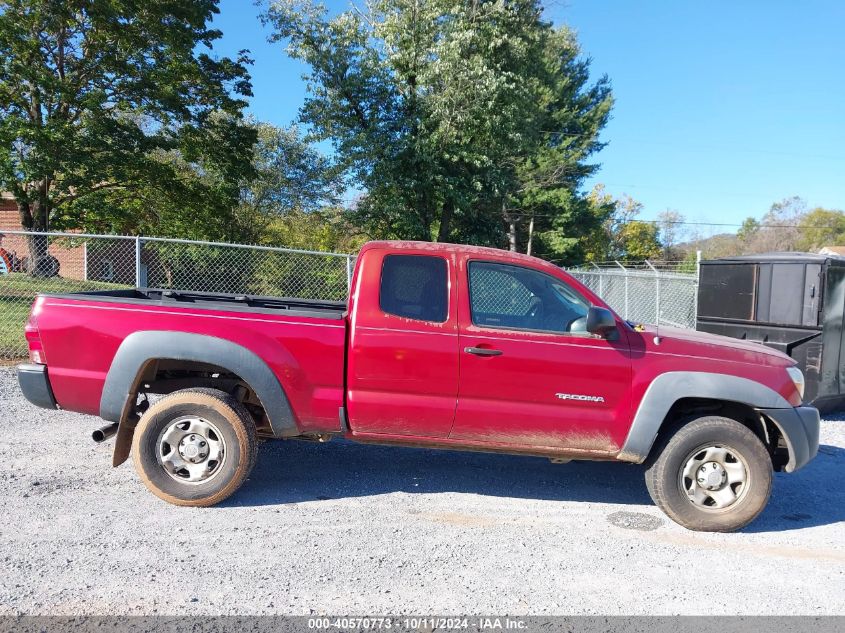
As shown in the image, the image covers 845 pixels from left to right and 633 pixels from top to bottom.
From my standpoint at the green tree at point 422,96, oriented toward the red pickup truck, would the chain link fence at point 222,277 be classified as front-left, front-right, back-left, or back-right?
front-right

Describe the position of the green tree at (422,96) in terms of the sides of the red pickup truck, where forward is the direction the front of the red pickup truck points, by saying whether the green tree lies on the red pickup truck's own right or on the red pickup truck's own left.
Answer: on the red pickup truck's own left

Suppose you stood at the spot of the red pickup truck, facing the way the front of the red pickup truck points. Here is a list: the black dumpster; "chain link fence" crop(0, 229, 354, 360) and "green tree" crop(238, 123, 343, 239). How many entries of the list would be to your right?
0

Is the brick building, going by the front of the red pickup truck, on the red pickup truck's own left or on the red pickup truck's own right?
on the red pickup truck's own left

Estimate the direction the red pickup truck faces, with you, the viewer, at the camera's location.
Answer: facing to the right of the viewer

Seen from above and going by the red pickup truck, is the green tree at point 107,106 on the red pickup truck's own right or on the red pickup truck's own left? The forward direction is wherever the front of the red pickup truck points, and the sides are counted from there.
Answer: on the red pickup truck's own left

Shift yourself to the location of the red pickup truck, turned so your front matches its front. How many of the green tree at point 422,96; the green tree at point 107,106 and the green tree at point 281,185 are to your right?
0

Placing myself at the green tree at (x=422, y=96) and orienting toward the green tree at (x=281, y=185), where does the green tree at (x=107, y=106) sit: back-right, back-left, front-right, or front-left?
front-left

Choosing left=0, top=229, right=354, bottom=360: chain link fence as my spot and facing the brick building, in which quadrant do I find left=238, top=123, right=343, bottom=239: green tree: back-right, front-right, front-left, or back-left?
front-right

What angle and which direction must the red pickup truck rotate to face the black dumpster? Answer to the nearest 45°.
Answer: approximately 45° to its left

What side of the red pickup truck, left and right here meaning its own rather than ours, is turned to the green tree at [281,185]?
left

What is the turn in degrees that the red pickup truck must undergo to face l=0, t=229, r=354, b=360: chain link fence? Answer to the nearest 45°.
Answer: approximately 135° to its left
